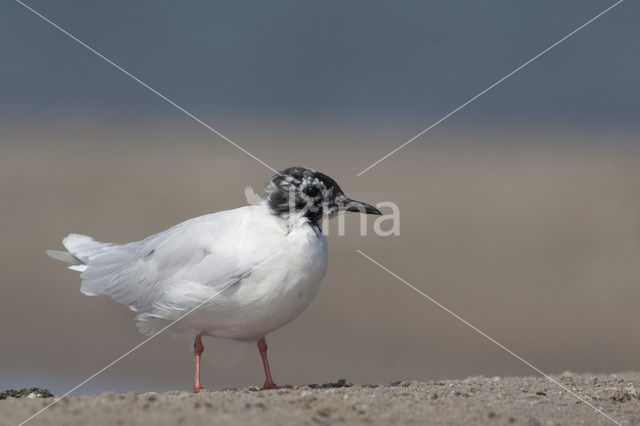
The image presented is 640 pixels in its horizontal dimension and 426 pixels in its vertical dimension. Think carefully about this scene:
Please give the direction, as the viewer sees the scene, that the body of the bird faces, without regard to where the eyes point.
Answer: to the viewer's right
